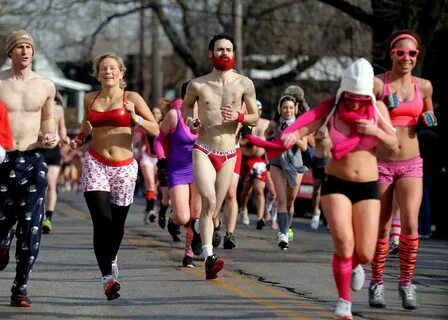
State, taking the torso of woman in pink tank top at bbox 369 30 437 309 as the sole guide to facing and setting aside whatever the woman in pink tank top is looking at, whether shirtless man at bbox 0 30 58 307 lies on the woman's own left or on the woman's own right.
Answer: on the woman's own right

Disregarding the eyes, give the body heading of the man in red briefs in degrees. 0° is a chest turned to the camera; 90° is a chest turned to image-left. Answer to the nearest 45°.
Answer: approximately 0°
